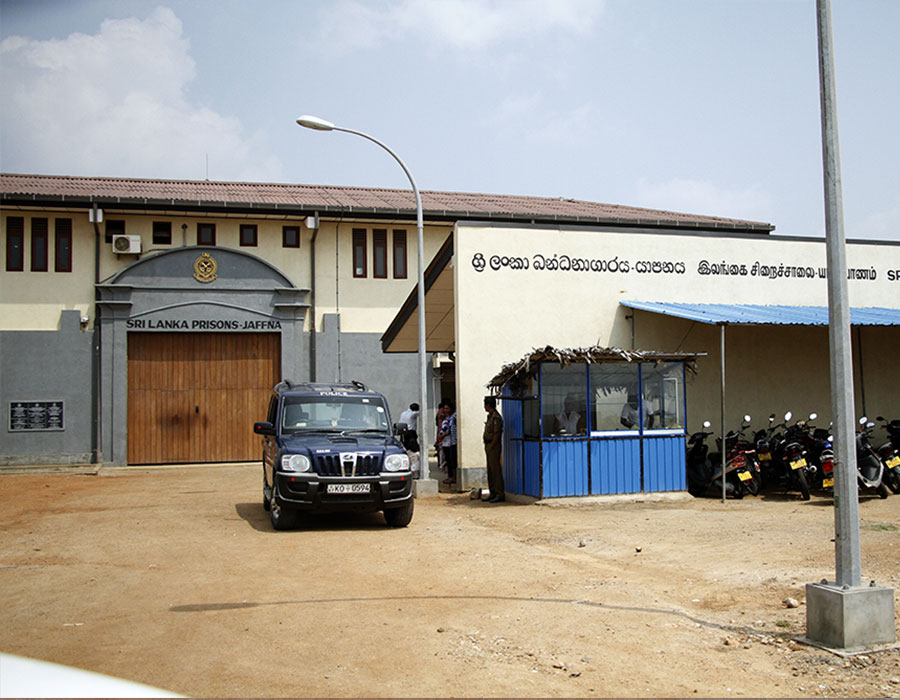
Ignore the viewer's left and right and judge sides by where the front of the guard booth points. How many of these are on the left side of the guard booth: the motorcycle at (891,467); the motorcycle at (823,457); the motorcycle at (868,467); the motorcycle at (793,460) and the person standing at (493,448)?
4

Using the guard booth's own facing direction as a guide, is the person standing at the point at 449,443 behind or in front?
behind

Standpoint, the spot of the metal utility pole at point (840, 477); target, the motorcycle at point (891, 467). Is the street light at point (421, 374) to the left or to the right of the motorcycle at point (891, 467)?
left

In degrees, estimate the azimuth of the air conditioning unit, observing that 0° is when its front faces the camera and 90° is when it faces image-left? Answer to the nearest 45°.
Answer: approximately 0°

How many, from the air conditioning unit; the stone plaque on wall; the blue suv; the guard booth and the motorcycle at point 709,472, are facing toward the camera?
4

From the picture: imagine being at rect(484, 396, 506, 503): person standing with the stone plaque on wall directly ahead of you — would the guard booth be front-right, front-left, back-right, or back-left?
back-right

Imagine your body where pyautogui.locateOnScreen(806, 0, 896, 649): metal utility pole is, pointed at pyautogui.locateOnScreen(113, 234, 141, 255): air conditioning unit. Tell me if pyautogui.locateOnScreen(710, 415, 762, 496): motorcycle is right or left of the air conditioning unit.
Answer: right

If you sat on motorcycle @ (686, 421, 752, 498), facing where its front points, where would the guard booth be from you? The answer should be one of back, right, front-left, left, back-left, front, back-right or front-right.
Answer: left

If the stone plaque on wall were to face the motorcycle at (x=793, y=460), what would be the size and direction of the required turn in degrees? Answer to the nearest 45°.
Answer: approximately 45° to its left
